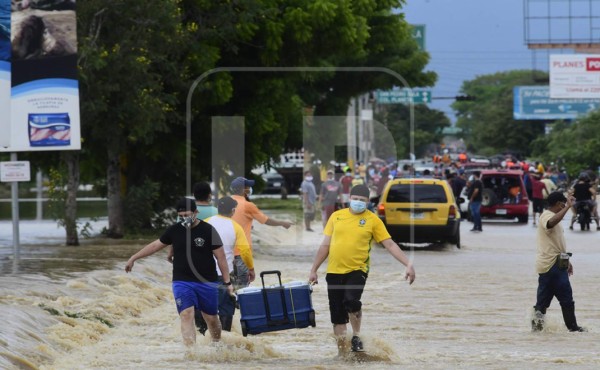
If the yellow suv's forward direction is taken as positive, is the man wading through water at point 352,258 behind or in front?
behind

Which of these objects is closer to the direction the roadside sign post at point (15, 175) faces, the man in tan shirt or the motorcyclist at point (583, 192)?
the man in tan shirt

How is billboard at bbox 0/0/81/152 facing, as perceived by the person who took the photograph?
facing the viewer

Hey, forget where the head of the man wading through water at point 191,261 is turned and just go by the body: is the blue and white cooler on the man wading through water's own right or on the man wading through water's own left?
on the man wading through water's own left

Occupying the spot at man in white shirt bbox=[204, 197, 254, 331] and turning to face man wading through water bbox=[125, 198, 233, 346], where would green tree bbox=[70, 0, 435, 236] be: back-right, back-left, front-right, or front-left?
back-right

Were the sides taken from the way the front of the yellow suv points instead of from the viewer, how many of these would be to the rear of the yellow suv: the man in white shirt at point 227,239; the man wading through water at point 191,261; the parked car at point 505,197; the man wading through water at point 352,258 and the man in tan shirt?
4

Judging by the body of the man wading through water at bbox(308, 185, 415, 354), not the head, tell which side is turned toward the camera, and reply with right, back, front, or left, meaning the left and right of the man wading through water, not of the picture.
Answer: front

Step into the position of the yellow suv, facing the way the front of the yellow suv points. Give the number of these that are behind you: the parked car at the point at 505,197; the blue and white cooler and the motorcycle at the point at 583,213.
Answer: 1
